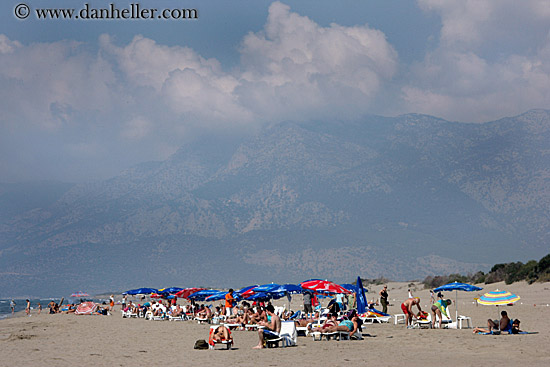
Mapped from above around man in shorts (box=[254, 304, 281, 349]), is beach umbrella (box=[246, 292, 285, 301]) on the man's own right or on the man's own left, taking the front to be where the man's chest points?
on the man's own right

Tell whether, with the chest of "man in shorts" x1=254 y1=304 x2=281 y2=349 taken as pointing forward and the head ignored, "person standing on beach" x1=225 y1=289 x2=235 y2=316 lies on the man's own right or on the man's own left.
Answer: on the man's own right

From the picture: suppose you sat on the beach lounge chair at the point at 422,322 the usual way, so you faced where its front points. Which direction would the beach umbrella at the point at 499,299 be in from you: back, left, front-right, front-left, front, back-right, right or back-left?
back-left

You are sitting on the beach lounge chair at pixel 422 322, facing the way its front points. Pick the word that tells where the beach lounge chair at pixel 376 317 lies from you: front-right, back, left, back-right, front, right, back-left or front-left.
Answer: front-right

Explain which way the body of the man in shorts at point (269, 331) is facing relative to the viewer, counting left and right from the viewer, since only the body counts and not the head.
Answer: facing to the left of the viewer

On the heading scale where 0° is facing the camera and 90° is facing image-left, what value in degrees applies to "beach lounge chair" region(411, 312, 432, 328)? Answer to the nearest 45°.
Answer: approximately 90°

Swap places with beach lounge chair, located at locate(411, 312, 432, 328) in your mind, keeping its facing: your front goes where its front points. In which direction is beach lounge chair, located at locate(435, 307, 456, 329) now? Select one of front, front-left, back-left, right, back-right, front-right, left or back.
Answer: back

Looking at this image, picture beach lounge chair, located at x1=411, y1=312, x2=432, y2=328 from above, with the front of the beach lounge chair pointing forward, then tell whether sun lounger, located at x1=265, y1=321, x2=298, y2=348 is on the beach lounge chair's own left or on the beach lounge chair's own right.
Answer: on the beach lounge chair's own left
